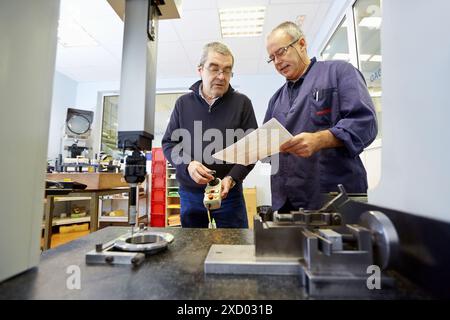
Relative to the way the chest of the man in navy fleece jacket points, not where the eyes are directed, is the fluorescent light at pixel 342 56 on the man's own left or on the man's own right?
on the man's own left

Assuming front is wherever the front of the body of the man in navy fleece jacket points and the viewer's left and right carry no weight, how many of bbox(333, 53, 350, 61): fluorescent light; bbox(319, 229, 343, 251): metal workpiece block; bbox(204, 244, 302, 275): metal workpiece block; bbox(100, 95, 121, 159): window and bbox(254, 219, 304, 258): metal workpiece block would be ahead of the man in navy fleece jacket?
3

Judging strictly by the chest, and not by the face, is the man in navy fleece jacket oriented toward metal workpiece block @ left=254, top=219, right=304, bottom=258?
yes

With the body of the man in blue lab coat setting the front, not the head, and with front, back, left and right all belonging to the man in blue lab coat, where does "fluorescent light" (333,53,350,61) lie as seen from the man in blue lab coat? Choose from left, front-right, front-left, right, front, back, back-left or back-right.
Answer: back-right

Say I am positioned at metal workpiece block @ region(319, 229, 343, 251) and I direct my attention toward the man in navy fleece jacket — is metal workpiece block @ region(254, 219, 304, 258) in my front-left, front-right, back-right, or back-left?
front-left

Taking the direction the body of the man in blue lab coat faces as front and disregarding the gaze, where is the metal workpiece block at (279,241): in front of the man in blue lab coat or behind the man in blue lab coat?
in front

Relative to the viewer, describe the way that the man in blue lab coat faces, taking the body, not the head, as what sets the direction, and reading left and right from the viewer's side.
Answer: facing the viewer and to the left of the viewer

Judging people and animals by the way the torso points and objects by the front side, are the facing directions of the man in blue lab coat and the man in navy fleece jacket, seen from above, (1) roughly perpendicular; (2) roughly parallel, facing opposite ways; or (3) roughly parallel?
roughly perpendicular

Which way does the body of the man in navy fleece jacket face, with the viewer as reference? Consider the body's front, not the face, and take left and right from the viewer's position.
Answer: facing the viewer

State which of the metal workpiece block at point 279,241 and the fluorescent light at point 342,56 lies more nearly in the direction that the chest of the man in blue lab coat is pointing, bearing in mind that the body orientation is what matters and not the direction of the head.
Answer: the metal workpiece block

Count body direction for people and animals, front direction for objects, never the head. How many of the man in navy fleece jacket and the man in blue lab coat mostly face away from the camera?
0

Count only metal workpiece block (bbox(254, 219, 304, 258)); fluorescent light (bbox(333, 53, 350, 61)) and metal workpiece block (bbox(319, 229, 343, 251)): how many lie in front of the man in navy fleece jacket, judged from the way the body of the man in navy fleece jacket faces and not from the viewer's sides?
2

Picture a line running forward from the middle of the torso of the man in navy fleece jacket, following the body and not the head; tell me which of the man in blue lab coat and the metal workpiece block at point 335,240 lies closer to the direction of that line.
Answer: the metal workpiece block
